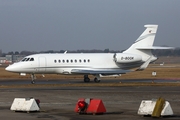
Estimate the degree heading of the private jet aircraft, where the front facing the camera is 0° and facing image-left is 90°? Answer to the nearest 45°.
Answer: approximately 90°
